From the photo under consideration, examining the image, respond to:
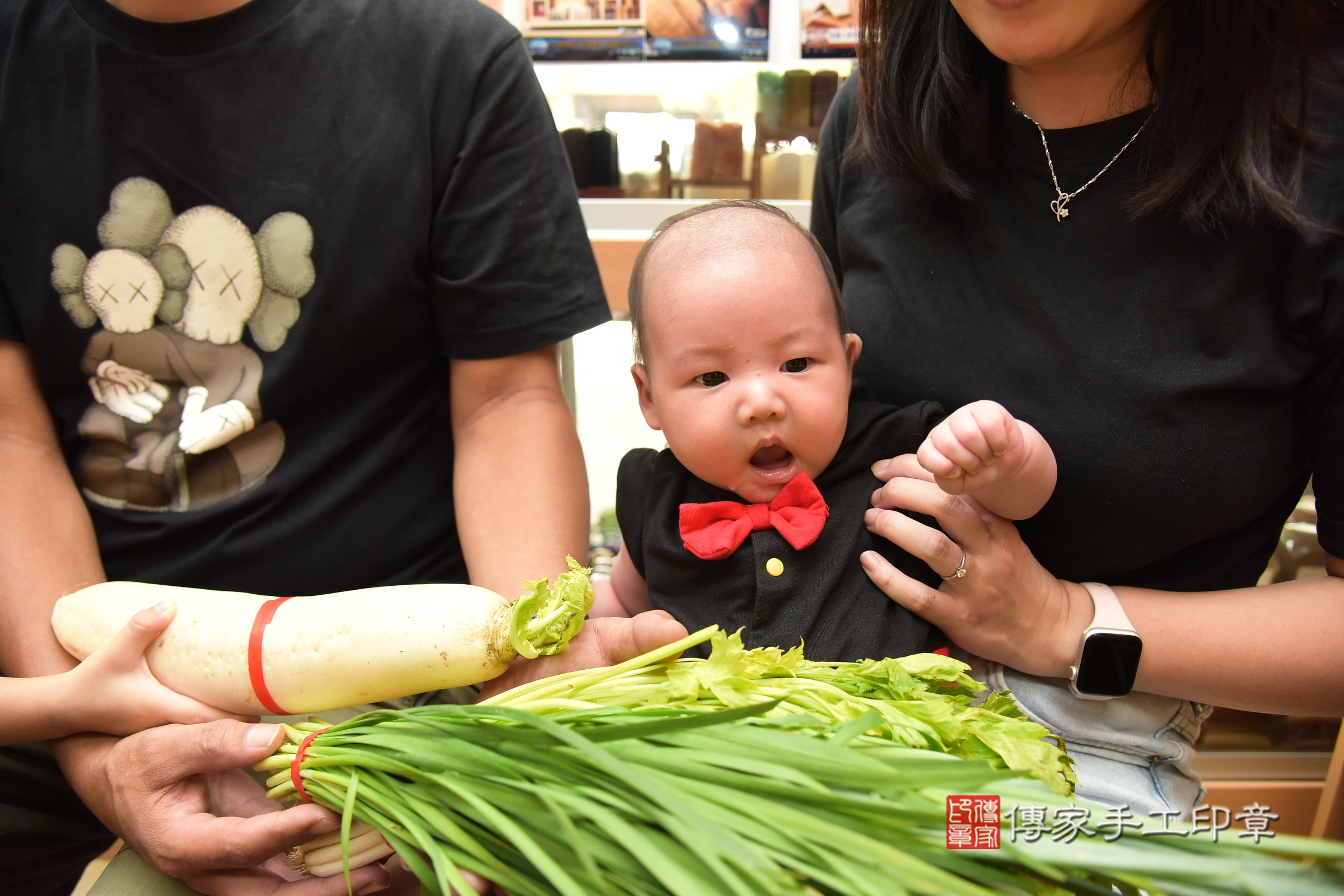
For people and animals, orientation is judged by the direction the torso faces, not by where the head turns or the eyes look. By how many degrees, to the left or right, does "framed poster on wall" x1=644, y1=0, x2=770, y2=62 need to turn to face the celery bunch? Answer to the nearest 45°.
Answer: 0° — it already faces it

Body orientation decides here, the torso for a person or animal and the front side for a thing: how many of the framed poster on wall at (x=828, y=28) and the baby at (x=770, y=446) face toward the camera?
2

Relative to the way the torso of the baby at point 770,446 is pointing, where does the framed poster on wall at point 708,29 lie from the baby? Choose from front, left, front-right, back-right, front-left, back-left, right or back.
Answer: back

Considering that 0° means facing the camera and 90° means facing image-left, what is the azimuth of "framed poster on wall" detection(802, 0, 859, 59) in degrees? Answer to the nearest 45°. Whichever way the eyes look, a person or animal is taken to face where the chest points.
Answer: approximately 0°

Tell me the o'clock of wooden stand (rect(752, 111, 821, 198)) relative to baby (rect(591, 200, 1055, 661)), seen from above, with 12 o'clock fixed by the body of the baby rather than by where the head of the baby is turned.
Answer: The wooden stand is roughly at 6 o'clock from the baby.

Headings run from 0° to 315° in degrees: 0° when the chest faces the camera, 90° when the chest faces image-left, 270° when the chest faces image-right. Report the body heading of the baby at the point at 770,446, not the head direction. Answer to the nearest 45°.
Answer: approximately 0°
